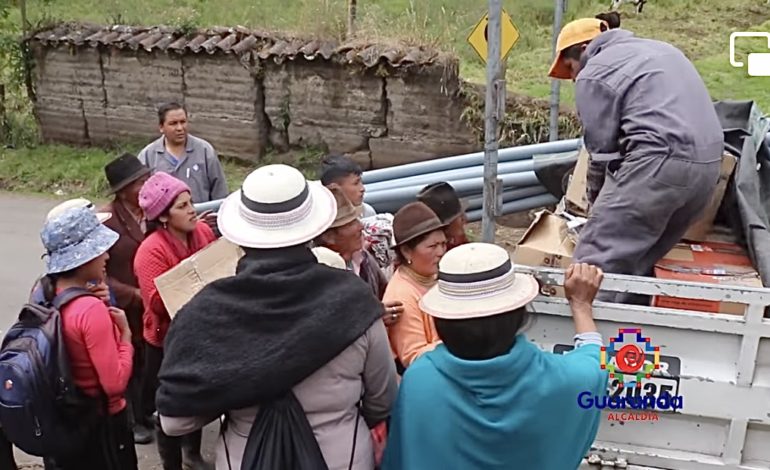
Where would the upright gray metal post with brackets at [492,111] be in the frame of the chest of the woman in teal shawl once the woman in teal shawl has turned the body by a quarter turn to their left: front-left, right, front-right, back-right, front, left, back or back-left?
right

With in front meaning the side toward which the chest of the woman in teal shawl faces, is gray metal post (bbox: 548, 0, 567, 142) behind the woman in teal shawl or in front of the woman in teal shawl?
in front

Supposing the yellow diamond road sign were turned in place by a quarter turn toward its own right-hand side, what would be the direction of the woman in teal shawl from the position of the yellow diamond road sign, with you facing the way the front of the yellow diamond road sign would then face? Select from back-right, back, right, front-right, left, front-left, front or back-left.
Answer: left

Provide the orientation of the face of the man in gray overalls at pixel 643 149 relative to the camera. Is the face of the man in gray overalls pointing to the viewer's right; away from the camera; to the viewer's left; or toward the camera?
to the viewer's left

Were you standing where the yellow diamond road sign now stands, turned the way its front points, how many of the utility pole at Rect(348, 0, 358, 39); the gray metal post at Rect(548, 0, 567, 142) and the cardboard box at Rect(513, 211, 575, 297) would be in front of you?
1

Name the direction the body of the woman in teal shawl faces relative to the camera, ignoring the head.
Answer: away from the camera

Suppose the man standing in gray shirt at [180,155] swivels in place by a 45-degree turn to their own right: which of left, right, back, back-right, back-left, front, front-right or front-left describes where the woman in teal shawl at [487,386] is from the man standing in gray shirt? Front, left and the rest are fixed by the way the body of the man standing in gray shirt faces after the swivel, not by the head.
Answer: front-left

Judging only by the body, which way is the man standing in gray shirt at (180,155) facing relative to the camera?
toward the camera

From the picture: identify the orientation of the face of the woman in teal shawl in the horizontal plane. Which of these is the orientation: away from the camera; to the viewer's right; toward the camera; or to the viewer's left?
away from the camera

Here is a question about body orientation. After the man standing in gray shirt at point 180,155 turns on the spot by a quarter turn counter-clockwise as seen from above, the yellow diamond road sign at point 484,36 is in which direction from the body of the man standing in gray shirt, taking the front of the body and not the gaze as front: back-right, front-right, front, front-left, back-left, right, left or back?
front

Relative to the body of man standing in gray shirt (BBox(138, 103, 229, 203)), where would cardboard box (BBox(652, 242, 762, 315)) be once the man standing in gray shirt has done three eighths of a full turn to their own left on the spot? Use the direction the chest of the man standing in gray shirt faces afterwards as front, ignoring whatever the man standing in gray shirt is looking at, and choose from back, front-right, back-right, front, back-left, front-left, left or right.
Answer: right

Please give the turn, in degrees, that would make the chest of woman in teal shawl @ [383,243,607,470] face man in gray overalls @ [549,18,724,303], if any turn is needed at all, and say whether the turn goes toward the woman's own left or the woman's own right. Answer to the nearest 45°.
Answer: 0° — they already face them

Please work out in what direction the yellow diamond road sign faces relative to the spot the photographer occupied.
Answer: facing the viewer
